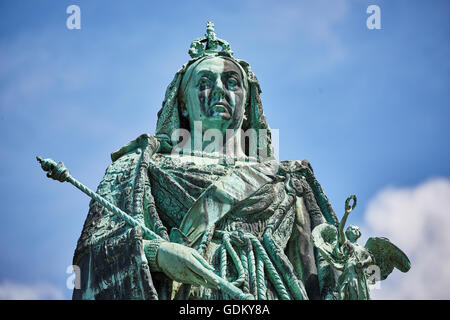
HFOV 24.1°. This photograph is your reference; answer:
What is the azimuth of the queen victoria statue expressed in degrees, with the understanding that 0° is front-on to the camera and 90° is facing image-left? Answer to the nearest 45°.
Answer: approximately 0°
